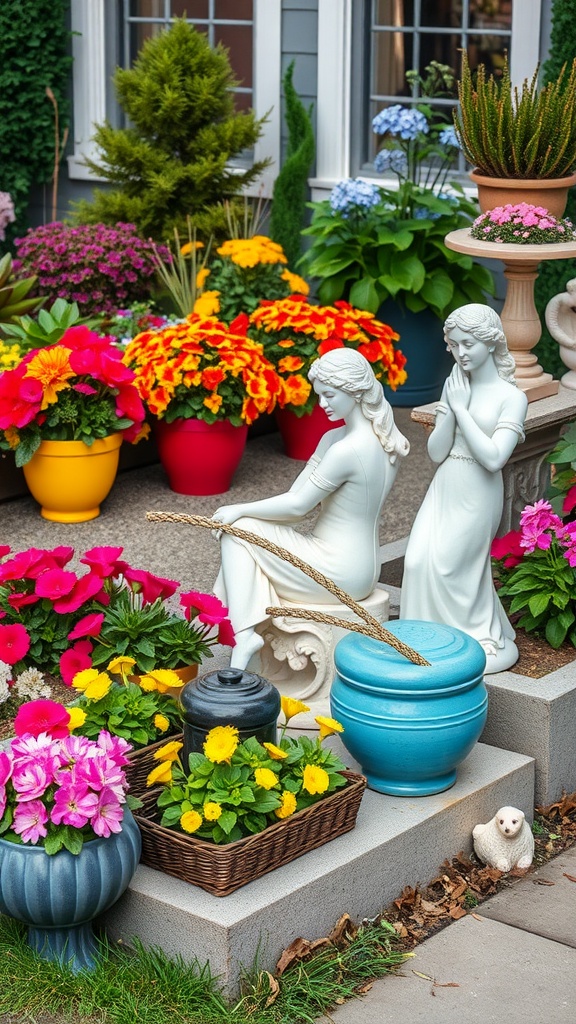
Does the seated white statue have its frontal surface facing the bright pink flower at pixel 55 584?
yes

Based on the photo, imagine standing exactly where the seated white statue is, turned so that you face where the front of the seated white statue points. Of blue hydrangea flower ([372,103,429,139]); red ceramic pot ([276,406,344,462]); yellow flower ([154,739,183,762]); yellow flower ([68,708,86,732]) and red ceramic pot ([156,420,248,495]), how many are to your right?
3

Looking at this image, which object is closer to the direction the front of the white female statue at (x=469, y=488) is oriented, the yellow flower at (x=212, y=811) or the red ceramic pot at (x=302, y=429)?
the yellow flower

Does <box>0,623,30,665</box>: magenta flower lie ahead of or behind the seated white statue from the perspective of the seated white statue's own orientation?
ahead

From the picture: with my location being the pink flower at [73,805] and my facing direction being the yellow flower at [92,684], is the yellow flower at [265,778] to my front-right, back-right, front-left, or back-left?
front-right

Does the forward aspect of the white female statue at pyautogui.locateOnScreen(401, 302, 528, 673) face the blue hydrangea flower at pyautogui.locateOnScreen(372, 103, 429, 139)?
no

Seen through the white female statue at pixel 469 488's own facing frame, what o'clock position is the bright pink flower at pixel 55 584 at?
The bright pink flower is roughly at 1 o'clock from the white female statue.

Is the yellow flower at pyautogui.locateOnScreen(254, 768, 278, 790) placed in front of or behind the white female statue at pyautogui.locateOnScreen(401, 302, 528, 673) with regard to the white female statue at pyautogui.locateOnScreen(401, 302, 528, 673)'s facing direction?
in front

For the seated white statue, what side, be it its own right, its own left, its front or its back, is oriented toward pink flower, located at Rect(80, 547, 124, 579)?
front

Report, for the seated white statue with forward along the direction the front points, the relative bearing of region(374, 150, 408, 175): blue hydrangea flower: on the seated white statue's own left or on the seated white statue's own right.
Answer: on the seated white statue's own right

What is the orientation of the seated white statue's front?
to the viewer's left

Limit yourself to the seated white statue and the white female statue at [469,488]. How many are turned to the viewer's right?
0

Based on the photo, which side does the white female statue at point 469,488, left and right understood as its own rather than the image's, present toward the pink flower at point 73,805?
front
